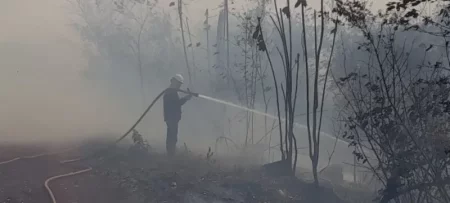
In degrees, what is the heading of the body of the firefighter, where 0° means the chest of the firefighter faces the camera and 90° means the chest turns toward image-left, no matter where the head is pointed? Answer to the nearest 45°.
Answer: approximately 270°
